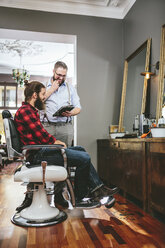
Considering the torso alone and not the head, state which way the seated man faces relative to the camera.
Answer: to the viewer's right

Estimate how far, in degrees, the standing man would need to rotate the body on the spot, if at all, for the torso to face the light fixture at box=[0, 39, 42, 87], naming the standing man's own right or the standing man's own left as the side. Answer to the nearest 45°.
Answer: approximately 180°

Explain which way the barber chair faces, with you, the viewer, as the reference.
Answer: facing to the right of the viewer

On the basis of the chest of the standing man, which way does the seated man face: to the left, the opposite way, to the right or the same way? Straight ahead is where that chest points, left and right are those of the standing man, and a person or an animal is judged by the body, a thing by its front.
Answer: to the left

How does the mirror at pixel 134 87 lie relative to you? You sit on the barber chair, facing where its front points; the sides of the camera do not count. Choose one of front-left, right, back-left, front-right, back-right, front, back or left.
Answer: front-left

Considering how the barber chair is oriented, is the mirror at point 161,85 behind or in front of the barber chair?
in front

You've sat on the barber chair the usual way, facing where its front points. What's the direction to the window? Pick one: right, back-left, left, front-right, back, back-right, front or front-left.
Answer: left

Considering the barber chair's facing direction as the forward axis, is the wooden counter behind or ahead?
ahead

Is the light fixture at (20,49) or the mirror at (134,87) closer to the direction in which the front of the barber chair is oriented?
the mirror

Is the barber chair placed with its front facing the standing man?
no

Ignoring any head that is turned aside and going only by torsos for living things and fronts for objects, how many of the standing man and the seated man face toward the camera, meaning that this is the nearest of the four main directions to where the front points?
1

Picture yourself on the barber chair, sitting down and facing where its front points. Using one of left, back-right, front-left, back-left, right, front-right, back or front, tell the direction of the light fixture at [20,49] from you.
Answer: left

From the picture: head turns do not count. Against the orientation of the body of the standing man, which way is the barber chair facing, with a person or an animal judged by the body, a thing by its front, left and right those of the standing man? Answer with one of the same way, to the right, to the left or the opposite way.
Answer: to the left

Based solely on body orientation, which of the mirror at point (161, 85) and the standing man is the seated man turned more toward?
the mirror

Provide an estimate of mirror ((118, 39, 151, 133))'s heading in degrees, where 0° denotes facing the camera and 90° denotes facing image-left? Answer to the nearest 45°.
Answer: approximately 45°

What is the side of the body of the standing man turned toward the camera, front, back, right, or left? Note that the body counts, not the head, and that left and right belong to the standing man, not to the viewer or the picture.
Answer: front

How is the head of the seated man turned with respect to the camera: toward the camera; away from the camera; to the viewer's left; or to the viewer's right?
to the viewer's right
